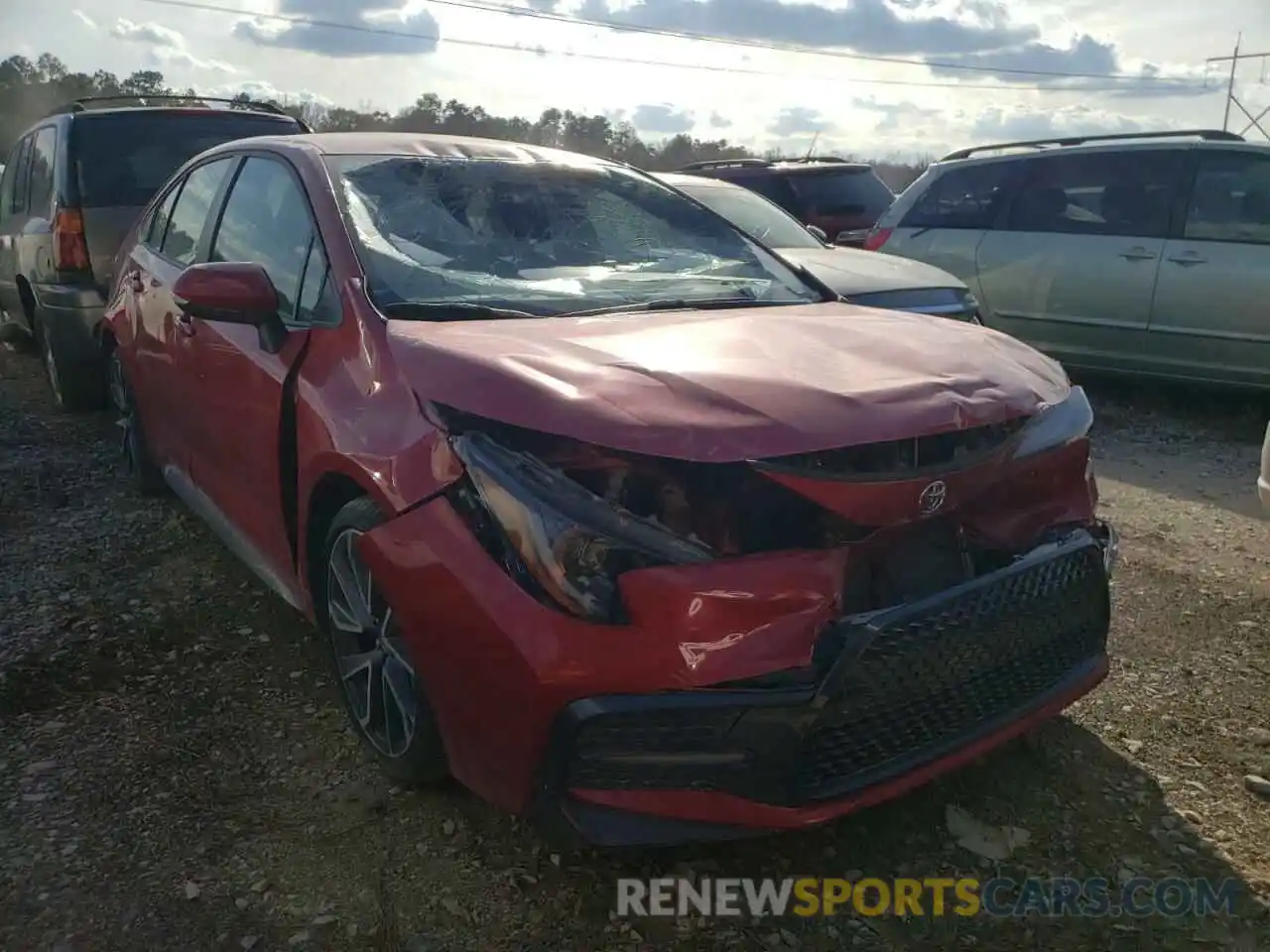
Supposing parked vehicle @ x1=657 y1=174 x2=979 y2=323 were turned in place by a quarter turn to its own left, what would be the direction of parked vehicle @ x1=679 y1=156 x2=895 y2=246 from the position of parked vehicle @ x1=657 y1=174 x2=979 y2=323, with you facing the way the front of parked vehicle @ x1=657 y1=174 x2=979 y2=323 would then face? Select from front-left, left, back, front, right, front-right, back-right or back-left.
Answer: front-left

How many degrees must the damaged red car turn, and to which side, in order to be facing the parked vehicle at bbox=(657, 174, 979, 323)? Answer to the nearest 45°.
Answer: approximately 135° to its left

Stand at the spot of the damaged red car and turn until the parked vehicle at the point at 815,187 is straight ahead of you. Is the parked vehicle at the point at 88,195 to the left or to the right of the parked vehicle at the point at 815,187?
left

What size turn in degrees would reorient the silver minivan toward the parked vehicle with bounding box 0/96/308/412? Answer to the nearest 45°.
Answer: approximately 135° to its right

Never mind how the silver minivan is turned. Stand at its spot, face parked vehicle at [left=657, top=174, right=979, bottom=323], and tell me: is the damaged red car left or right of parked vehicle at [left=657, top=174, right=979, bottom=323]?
left

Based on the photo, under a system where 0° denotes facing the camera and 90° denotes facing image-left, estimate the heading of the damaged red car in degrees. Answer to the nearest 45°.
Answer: approximately 315°

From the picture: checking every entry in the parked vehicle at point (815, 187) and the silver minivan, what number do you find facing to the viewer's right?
1

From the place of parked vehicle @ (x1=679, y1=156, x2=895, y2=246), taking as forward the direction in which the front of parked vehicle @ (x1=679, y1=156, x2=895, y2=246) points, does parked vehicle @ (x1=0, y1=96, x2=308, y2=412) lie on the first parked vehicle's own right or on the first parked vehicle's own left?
on the first parked vehicle's own left

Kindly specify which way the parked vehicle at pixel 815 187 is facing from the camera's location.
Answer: facing away from the viewer and to the left of the viewer

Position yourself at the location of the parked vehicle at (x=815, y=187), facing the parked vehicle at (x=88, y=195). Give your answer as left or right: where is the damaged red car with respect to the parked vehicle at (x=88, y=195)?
left

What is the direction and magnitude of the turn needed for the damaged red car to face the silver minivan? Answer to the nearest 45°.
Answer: approximately 90° to its left

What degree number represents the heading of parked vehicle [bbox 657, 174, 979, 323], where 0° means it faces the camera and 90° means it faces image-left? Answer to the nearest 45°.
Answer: approximately 315°

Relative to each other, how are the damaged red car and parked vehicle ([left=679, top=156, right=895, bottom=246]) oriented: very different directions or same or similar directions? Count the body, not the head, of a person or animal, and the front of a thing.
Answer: very different directions

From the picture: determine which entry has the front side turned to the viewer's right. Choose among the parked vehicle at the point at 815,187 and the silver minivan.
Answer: the silver minivan

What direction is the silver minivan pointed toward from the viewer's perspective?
to the viewer's right
